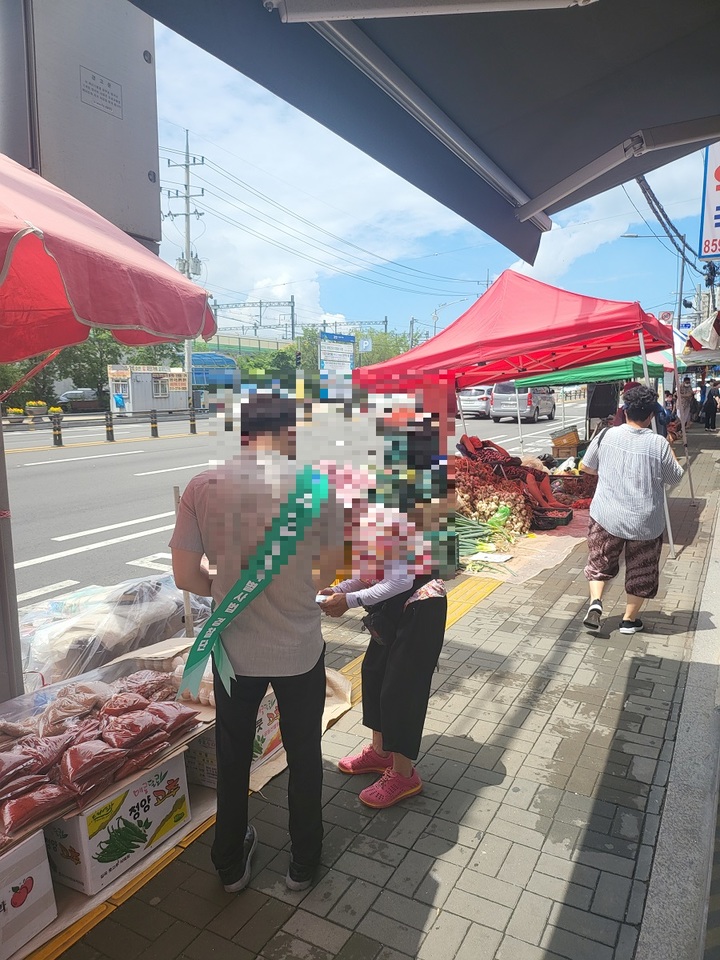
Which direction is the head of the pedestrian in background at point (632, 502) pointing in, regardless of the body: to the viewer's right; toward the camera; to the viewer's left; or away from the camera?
away from the camera

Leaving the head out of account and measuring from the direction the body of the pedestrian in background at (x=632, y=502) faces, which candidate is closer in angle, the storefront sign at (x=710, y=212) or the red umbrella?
the storefront sign

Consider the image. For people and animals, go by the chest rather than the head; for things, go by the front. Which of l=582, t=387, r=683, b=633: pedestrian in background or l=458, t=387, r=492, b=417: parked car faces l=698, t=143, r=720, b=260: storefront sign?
the pedestrian in background

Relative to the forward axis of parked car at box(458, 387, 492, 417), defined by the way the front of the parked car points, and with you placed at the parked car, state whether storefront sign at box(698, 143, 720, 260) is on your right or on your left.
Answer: on your right

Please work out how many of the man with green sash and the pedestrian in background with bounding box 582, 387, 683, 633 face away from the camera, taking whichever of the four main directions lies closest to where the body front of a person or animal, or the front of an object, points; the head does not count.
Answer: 2

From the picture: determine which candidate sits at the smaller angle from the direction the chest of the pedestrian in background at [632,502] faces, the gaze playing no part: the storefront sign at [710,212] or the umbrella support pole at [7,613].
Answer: the storefront sign

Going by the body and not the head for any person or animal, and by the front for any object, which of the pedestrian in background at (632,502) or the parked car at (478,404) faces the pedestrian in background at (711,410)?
the pedestrian in background at (632,502)

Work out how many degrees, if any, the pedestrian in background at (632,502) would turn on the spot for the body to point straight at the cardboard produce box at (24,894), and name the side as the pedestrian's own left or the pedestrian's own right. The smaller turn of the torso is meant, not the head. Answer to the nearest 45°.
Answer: approximately 135° to the pedestrian's own left

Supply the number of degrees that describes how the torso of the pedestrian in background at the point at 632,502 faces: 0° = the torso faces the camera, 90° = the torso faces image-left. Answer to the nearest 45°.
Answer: approximately 180°

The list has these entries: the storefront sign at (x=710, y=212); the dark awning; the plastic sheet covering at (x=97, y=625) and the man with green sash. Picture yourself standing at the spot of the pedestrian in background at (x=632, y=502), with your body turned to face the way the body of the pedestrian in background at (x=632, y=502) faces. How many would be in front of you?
1

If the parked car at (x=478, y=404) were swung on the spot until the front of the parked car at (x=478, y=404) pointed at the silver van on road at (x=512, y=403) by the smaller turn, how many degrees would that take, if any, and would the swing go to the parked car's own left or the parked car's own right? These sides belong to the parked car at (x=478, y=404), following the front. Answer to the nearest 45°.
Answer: approximately 90° to the parked car's own right

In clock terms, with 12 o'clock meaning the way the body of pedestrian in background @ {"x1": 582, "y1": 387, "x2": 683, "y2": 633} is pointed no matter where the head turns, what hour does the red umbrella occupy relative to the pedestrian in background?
The red umbrella is roughly at 7 o'clock from the pedestrian in background.

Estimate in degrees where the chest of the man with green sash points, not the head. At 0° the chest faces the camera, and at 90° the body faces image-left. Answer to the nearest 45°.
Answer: approximately 180°
